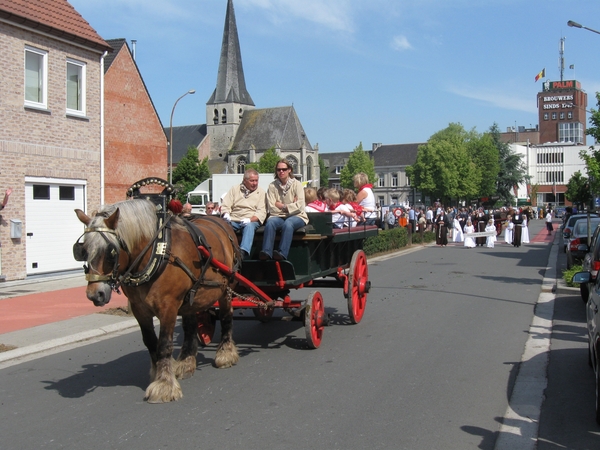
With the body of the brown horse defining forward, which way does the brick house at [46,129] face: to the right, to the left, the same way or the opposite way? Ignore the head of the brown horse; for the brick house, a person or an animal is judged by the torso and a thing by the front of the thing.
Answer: to the left

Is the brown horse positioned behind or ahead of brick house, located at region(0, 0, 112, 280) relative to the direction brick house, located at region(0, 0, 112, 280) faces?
ahead

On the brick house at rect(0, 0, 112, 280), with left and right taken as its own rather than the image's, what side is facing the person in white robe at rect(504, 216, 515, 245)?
left

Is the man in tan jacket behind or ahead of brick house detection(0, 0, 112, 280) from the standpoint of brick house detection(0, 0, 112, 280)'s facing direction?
ahead

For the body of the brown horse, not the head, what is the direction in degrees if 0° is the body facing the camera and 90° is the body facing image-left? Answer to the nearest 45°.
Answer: approximately 45°

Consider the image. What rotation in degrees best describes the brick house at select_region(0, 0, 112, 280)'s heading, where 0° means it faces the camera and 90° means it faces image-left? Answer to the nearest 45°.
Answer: approximately 315°

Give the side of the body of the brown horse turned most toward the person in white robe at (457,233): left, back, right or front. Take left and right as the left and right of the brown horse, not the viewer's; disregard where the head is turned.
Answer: back
